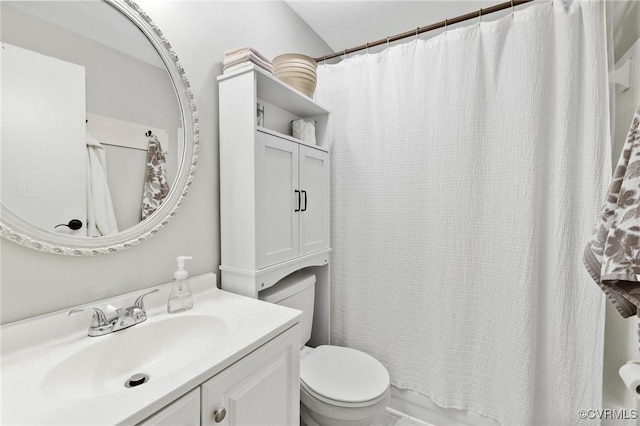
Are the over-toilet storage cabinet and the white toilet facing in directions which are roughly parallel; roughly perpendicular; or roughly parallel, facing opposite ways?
roughly parallel

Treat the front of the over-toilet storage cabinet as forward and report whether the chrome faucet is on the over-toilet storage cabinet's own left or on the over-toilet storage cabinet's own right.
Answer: on the over-toilet storage cabinet's own right

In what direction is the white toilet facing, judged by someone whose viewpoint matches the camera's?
facing the viewer and to the right of the viewer

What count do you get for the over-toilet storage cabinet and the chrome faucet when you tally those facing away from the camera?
0

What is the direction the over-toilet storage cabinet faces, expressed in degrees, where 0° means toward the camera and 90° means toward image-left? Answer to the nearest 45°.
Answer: approximately 315°

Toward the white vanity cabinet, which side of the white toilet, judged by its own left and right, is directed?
right

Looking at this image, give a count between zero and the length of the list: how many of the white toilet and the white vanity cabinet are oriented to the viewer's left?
0
